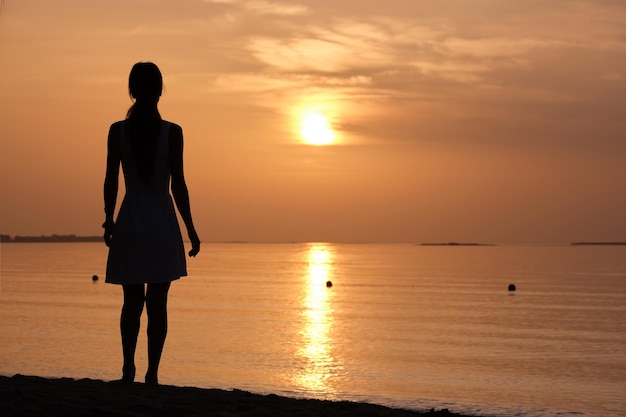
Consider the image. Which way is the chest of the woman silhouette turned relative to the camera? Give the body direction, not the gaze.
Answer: away from the camera
